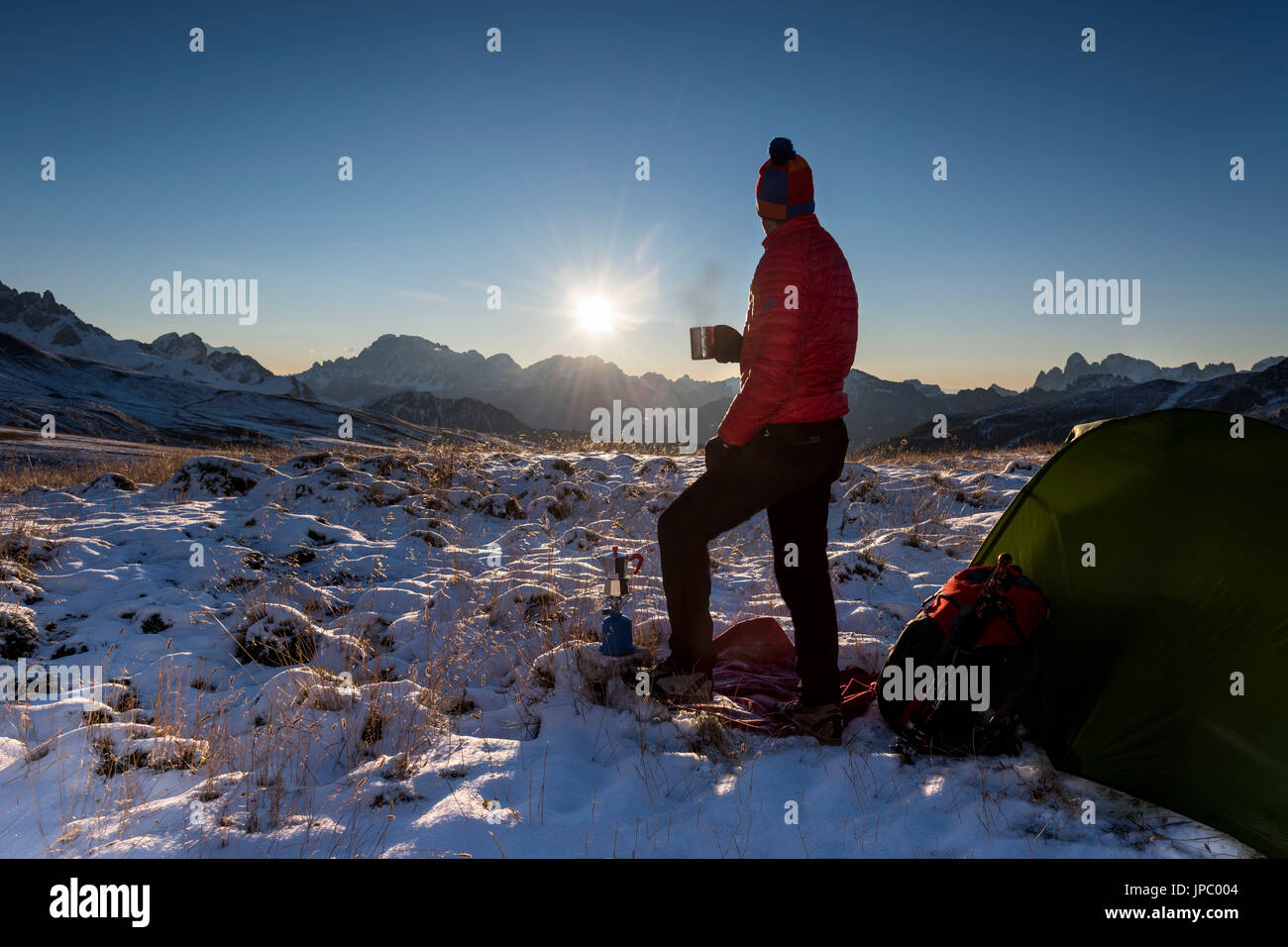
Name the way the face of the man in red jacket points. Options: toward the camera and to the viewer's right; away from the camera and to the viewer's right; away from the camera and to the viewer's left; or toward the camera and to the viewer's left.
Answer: away from the camera and to the viewer's left

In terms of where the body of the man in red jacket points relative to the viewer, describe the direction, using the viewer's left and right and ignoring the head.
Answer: facing away from the viewer and to the left of the viewer

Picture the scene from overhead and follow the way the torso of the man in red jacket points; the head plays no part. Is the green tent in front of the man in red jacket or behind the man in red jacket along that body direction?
behind

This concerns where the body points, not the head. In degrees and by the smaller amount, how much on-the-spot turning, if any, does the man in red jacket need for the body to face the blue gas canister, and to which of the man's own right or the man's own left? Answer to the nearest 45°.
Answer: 0° — they already face it
